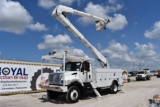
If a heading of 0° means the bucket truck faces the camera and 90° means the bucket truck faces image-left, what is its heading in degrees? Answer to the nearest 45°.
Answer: approximately 45°
